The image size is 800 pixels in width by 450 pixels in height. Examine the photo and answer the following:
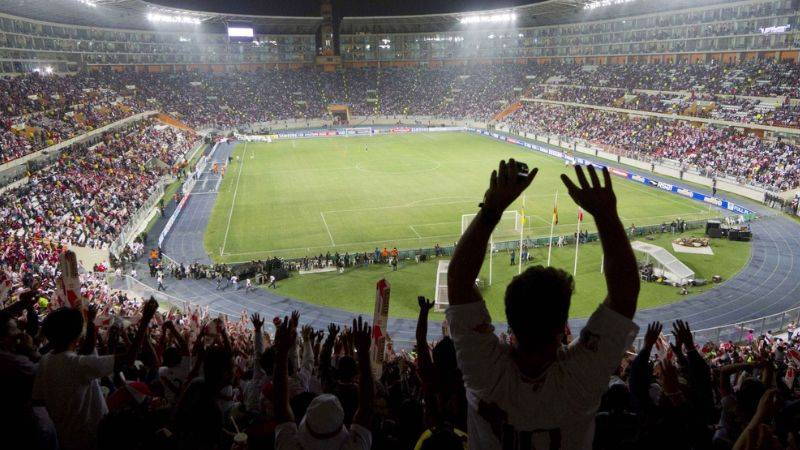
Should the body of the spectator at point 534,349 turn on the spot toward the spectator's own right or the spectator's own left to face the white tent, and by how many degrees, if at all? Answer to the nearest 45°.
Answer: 0° — they already face it

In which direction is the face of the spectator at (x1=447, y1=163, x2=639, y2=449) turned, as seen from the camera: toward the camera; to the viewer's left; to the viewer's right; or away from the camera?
away from the camera

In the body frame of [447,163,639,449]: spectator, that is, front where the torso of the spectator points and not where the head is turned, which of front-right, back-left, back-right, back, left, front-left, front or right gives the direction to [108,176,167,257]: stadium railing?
front-left

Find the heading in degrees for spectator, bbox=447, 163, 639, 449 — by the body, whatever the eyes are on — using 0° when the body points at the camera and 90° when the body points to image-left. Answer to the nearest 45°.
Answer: approximately 180°
